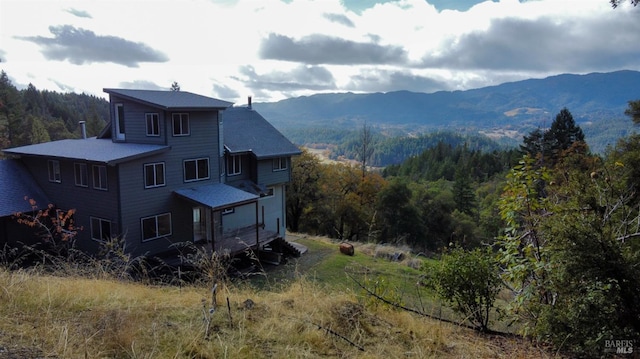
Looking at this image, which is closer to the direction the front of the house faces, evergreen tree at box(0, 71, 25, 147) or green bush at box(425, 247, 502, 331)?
the green bush

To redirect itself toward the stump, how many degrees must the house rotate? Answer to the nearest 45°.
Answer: approximately 45° to its left

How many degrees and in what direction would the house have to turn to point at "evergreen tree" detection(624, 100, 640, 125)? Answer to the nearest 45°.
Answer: approximately 45° to its left

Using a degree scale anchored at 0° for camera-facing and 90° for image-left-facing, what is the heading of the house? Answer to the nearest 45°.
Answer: approximately 315°

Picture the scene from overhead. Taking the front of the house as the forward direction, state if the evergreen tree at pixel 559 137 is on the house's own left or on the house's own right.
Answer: on the house's own left

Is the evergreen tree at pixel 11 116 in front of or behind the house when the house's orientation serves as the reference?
behind
